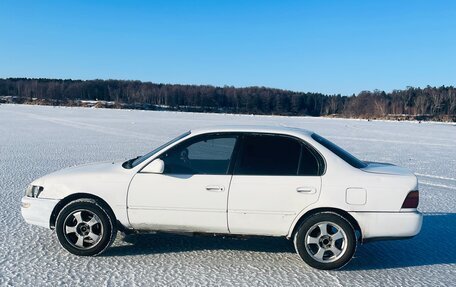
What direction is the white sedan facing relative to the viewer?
to the viewer's left
